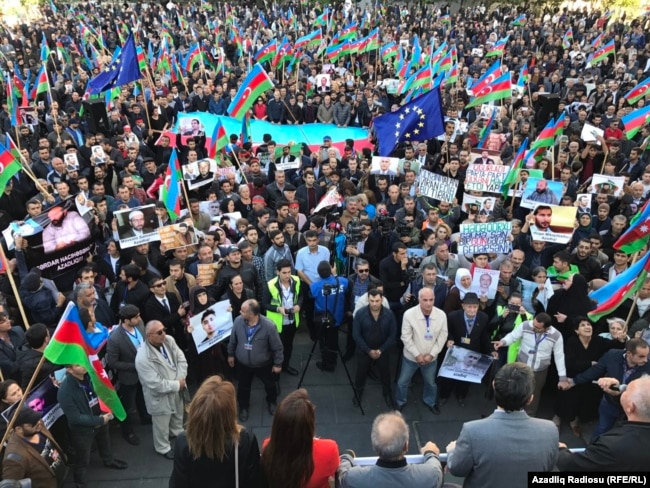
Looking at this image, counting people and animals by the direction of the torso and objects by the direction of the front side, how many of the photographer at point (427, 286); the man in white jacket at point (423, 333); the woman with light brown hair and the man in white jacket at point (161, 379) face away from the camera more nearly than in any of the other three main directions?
1

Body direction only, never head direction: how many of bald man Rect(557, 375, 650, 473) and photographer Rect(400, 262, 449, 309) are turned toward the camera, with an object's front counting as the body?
1

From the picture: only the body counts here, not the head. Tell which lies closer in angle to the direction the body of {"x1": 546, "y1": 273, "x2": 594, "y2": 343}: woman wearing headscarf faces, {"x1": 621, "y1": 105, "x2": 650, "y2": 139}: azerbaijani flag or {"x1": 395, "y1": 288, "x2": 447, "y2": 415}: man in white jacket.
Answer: the man in white jacket

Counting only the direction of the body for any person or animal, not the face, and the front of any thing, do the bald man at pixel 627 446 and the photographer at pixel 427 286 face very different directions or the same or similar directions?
very different directions

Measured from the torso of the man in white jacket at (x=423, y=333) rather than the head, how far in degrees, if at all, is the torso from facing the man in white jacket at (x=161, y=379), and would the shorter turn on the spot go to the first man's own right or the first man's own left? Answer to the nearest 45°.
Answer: approximately 45° to the first man's own right

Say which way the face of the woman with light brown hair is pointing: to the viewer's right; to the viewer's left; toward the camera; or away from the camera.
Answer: away from the camera

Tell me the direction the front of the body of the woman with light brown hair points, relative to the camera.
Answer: away from the camera

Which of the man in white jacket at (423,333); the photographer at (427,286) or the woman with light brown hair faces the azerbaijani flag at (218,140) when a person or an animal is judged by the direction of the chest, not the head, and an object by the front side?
the woman with light brown hair

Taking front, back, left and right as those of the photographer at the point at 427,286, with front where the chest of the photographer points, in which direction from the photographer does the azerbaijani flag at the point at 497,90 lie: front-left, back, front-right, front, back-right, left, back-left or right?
back

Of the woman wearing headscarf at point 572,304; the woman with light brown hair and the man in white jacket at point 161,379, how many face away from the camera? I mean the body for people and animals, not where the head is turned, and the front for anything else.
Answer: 1

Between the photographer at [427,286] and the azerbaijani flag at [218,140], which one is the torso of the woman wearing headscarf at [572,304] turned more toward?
the photographer

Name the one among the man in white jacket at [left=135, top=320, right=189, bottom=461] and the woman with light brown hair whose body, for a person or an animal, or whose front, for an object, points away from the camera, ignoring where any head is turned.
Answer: the woman with light brown hair

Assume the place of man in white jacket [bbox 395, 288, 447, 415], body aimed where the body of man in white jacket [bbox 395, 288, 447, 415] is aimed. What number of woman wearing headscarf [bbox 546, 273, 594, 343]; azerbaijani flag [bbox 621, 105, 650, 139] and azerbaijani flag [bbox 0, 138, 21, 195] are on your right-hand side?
1

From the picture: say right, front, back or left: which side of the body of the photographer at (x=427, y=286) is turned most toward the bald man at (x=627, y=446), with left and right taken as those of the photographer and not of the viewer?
front

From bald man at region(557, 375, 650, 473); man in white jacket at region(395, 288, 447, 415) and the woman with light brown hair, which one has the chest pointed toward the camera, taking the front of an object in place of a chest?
the man in white jacket

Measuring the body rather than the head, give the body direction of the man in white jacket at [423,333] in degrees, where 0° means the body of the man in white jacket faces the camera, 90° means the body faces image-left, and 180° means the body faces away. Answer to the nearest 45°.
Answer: approximately 0°

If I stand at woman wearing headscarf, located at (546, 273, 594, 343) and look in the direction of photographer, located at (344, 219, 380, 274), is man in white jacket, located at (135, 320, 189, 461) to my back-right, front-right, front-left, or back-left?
front-left
